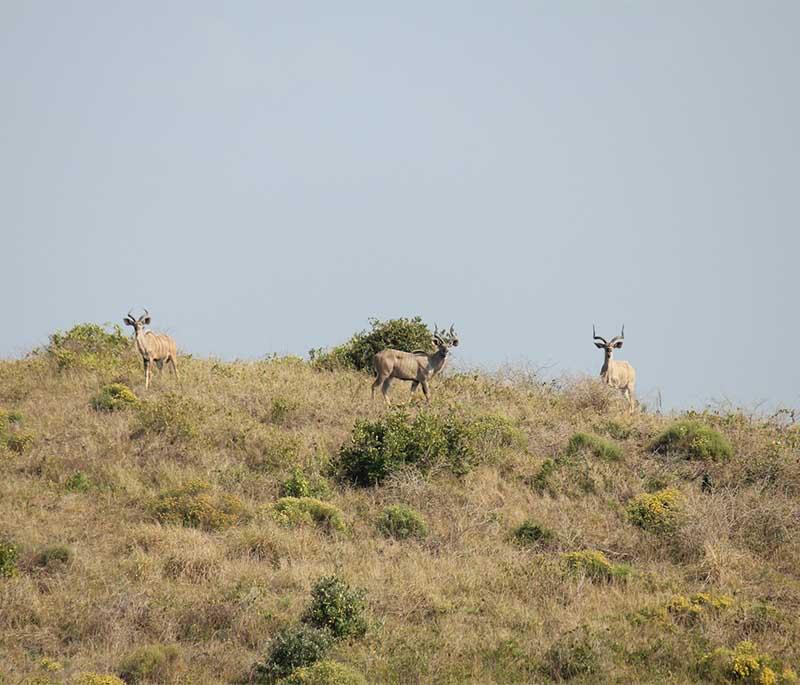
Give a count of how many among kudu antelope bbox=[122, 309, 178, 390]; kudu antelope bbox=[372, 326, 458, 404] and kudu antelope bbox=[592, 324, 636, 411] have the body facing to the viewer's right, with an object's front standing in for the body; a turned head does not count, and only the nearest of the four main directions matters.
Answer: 1

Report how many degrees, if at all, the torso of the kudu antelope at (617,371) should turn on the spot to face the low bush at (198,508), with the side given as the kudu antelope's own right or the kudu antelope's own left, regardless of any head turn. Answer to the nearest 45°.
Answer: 0° — it already faces it

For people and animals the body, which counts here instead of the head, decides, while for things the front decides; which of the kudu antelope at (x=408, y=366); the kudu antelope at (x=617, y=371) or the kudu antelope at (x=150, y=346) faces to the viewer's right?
the kudu antelope at (x=408, y=366)

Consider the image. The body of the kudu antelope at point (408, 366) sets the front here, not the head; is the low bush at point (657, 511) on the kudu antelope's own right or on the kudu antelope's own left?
on the kudu antelope's own right

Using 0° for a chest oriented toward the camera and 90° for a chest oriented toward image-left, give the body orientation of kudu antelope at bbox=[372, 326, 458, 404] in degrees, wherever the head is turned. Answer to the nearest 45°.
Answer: approximately 270°

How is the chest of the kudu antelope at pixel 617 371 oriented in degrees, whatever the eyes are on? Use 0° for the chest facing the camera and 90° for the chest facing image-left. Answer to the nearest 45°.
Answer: approximately 45°

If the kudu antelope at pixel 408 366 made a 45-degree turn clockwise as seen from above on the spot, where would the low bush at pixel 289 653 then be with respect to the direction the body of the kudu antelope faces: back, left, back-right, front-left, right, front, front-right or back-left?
front-right

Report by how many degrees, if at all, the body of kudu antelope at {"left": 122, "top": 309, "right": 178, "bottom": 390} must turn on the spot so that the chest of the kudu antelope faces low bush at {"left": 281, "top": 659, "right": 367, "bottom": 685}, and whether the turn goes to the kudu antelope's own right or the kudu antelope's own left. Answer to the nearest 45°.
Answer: approximately 45° to the kudu antelope's own left

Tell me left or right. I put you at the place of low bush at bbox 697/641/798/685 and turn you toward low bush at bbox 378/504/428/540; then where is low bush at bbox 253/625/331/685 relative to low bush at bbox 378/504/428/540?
left

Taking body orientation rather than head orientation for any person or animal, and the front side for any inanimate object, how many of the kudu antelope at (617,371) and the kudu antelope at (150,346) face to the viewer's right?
0

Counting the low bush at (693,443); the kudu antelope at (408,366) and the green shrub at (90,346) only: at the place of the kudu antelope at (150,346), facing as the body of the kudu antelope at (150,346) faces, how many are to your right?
1

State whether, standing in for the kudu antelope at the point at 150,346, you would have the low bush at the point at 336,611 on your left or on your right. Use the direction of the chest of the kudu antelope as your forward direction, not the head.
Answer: on your left

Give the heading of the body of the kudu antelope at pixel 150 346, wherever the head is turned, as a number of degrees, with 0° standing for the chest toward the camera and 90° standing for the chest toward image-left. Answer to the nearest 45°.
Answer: approximately 45°
